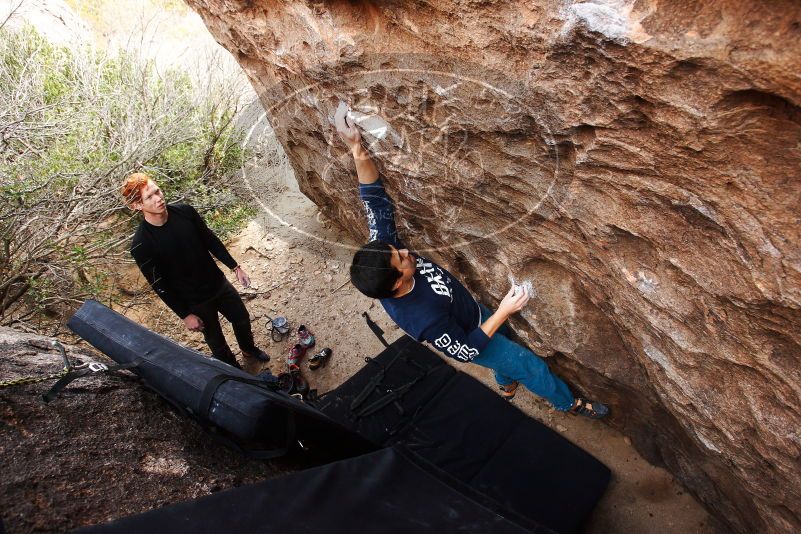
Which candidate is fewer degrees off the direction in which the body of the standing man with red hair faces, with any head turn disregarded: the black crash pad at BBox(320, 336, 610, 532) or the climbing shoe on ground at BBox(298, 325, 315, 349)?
the black crash pad

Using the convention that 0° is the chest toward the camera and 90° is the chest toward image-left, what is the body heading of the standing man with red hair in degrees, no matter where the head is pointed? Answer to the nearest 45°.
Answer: approximately 315°

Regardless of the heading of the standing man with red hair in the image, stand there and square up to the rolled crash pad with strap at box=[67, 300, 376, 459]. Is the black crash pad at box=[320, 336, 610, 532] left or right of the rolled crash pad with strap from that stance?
left

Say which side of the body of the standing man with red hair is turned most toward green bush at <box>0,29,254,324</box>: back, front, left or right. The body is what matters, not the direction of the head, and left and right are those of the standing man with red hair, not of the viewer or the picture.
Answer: back

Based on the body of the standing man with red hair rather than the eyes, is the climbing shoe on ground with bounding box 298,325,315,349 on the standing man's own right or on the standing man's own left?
on the standing man's own left
